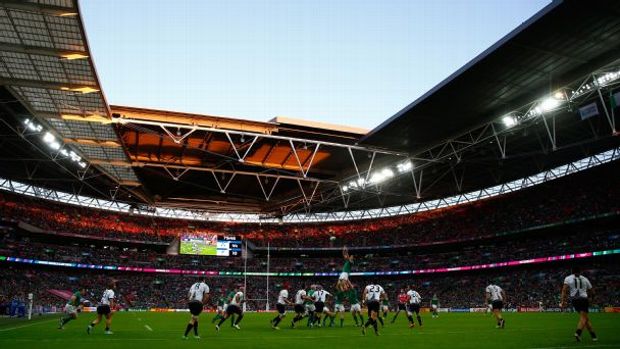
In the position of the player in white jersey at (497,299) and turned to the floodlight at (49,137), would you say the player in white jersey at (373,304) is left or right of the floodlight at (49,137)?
left

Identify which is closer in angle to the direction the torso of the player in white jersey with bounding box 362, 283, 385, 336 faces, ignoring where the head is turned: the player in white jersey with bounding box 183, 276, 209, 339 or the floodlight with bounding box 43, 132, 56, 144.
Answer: the floodlight

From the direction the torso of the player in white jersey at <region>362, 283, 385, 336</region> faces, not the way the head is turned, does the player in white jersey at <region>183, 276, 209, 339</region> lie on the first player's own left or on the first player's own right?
on the first player's own left

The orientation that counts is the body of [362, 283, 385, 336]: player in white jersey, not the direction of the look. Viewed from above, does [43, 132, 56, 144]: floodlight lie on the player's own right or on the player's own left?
on the player's own left

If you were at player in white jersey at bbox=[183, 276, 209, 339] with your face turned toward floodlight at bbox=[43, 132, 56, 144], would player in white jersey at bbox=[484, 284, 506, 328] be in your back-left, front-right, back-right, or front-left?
back-right

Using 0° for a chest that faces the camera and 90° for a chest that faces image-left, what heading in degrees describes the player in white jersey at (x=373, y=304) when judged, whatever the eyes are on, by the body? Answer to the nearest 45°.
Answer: approximately 180°

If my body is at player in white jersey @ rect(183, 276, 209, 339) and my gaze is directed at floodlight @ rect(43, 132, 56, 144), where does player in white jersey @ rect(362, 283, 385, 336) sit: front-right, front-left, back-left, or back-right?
back-right

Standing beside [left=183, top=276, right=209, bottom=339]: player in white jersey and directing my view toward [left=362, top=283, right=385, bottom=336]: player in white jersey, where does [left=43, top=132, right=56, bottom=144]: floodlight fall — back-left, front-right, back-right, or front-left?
back-left

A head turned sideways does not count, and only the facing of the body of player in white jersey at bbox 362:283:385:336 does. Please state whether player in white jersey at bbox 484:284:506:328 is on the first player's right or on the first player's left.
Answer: on the first player's right
